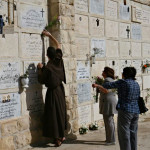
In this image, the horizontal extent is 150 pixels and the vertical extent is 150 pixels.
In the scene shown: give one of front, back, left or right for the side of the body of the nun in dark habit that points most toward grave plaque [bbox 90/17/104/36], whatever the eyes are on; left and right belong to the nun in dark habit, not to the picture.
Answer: right

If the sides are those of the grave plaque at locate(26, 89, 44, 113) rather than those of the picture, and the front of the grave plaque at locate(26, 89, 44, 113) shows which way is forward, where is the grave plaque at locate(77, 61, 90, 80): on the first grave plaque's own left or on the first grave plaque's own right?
on the first grave plaque's own left

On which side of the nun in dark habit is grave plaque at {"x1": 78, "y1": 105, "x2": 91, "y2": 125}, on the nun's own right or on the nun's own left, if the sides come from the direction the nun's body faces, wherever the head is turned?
on the nun's own right

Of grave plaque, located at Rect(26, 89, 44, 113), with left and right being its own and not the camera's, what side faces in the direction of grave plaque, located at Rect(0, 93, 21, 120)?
right

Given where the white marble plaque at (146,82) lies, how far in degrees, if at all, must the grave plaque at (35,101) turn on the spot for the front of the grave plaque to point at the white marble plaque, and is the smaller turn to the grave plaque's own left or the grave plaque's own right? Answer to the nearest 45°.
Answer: approximately 90° to the grave plaque's own left

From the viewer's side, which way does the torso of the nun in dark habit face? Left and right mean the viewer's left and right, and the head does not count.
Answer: facing away from the viewer and to the left of the viewer

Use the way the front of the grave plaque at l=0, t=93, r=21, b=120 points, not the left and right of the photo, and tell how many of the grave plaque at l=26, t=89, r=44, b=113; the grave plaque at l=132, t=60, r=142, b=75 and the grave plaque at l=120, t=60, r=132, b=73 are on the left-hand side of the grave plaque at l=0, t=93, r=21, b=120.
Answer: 3

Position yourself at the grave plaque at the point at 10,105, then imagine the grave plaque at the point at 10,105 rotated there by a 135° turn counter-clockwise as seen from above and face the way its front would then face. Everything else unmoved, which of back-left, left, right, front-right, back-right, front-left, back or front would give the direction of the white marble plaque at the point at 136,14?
front-right

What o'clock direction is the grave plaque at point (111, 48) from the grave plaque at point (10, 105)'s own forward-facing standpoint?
the grave plaque at point (111, 48) is roughly at 9 o'clock from the grave plaque at point (10, 105).

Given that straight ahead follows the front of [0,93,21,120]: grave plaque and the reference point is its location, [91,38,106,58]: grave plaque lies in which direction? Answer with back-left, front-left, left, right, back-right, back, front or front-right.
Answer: left

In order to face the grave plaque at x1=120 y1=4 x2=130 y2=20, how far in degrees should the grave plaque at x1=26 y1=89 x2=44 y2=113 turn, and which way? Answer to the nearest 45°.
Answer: approximately 90° to its left

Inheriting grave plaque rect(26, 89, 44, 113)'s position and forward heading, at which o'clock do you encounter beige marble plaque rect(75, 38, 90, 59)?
The beige marble plaque is roughly at 9 o'clock from the grave plaque.

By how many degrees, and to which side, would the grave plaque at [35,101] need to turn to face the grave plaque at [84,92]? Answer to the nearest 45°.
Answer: approximately 90° to its left

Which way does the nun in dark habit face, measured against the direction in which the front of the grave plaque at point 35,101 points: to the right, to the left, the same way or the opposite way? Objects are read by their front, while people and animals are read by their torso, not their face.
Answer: the opposite way

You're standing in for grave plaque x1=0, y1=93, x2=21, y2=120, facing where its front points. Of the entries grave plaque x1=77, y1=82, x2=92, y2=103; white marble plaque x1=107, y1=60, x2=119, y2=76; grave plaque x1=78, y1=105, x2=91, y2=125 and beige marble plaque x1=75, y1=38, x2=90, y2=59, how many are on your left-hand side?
4

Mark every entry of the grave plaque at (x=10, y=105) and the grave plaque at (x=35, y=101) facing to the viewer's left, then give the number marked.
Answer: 0

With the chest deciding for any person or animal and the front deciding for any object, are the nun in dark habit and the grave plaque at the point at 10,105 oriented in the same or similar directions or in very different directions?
very different directions

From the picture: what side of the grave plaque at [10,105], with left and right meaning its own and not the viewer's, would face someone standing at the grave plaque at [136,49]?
left
